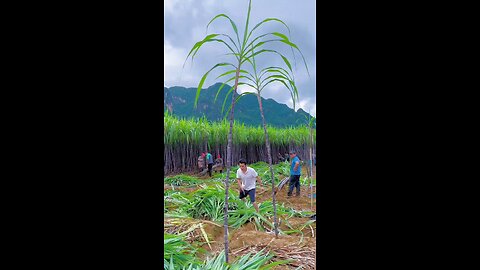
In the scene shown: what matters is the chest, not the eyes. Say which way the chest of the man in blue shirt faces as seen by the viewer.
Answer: to the viewer's left

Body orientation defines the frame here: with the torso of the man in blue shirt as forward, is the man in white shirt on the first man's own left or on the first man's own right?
on the first man's own left
